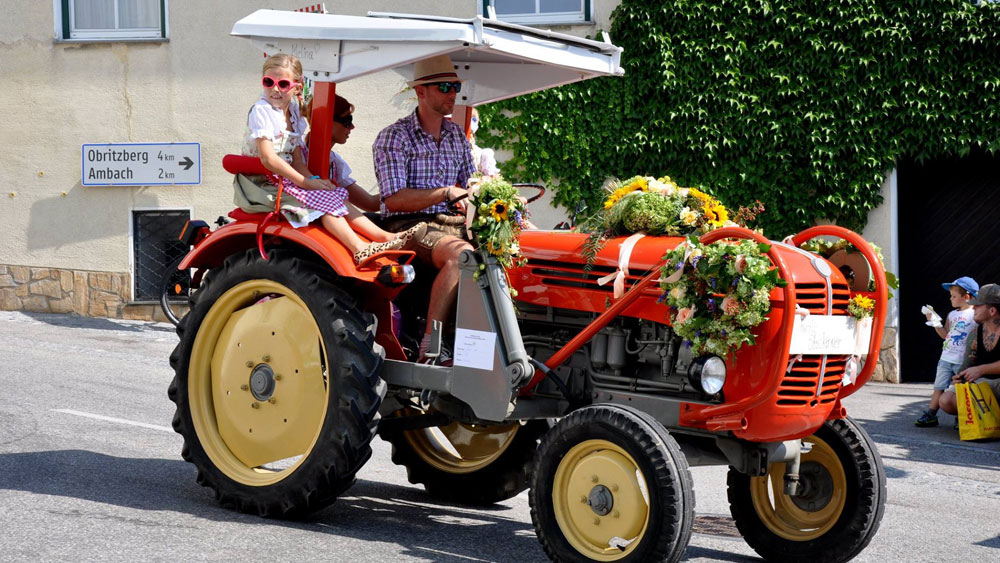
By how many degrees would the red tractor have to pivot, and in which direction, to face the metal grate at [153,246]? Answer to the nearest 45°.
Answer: approximately 180°

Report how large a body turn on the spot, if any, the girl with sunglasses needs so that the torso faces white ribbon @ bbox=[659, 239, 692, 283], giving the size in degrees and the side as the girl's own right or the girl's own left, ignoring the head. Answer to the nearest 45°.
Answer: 0° — they already face it

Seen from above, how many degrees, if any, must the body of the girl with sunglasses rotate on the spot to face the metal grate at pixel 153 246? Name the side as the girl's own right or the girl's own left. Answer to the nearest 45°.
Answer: approximately 135° to the girl's own left

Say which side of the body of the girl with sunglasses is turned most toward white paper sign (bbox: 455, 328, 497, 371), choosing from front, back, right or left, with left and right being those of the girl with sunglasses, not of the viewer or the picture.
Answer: front

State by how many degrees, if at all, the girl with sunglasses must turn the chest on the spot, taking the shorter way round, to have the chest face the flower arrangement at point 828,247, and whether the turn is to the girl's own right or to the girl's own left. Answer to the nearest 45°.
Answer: approximately 45° to the girl's own left

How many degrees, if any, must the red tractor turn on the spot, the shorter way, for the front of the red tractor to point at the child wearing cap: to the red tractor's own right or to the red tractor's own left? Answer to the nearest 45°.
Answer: approximately 90° to the red tractor's own left

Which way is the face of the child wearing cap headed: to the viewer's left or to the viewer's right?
to the viewer's left

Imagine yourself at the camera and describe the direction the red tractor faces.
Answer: facing the viewer and to the right of the viewer

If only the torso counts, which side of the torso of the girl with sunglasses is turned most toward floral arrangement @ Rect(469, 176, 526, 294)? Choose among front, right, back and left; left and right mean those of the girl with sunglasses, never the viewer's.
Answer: front
